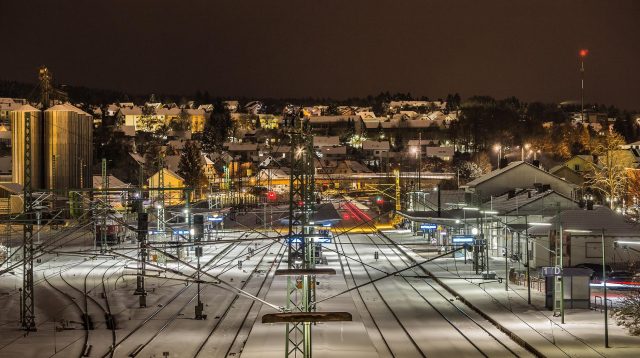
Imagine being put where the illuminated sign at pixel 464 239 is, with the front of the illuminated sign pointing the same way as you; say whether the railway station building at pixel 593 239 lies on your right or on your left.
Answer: on your left

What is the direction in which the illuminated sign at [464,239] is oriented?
toward the camera

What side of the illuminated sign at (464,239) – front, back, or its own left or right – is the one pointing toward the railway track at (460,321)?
front

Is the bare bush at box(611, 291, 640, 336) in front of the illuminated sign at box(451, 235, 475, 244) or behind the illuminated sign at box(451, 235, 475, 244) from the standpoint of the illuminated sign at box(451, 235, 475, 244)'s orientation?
in front

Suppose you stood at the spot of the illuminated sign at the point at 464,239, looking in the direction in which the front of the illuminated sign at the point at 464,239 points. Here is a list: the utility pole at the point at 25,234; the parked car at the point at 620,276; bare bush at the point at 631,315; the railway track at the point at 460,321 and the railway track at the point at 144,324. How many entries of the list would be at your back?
0

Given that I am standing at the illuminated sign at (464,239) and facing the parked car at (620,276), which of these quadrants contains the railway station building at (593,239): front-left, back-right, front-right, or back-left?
front-left

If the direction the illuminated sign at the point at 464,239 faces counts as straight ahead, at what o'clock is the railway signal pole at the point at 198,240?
The railway signal pole is roughly at 2 o'clock from the illuminated sign.

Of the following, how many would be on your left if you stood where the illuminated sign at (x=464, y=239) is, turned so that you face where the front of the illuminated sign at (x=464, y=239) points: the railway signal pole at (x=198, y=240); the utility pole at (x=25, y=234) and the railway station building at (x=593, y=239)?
1

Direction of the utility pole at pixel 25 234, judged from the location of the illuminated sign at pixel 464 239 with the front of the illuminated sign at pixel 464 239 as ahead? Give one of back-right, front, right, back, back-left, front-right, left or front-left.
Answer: front-right

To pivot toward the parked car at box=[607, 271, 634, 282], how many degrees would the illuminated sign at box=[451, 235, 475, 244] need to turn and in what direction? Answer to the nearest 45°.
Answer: approximately 45° to its left
